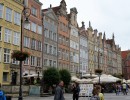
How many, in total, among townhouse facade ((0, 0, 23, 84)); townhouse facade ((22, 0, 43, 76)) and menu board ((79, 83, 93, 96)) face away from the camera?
0

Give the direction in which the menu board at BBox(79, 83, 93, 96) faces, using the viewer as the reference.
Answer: facing the viewer

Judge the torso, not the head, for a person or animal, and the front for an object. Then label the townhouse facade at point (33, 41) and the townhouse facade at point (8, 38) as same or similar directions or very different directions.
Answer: same or similar directions

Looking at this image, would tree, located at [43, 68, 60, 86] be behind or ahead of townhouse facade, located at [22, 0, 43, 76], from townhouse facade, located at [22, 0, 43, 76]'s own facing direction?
ahead

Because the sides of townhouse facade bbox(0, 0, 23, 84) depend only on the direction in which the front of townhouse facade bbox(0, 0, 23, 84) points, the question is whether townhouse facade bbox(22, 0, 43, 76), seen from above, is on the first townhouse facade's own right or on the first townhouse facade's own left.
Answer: on the first townhouse facade's own left

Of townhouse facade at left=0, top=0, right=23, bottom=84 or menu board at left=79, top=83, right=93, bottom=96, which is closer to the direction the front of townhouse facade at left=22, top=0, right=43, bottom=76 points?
the menu board

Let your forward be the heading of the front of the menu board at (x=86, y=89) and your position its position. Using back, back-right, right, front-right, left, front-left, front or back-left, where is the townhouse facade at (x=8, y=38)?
back-right

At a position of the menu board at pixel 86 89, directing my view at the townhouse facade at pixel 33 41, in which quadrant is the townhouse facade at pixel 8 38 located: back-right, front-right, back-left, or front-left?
front-left

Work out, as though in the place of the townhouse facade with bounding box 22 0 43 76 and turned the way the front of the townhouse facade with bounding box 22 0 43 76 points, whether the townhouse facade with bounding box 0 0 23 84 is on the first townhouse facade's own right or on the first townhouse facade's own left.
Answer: on the first townhouse facade's own right

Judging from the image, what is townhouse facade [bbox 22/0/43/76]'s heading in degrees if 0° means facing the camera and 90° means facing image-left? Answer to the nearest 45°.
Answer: approximately 315°

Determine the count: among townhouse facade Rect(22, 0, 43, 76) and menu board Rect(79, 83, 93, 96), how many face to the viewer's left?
0

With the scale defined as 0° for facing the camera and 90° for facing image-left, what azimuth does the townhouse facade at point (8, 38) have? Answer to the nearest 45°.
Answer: approximately 315°
